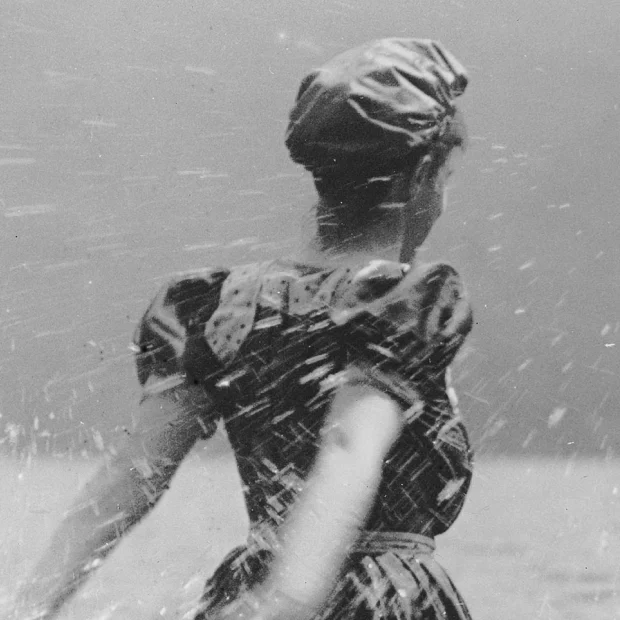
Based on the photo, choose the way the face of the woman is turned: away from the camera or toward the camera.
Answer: away from the camera

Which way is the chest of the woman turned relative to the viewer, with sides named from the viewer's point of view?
facing away from the viewer and to the right of the viewer
